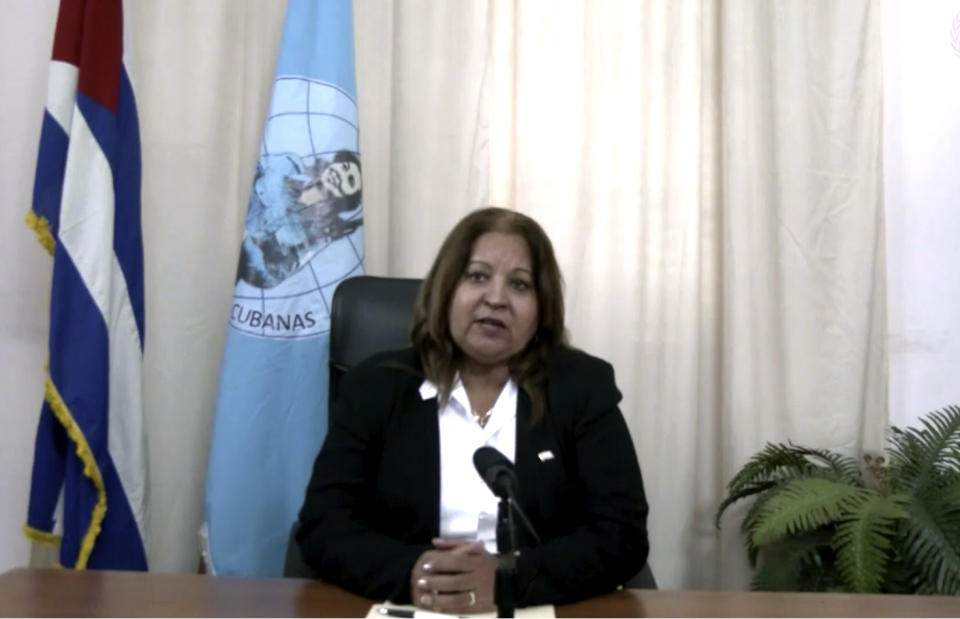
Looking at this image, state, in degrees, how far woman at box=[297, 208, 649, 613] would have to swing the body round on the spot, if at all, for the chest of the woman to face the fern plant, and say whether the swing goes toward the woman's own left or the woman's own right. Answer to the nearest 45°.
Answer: approximately 135° to the woman's own left

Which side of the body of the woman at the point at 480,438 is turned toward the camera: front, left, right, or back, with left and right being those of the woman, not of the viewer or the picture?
front

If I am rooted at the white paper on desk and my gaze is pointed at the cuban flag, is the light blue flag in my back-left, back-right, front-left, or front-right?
front-right

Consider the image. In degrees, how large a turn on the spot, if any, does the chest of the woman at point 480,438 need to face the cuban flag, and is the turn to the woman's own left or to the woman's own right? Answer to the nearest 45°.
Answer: approximately 135° to the woman's own right

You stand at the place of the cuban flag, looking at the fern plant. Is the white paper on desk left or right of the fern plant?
right

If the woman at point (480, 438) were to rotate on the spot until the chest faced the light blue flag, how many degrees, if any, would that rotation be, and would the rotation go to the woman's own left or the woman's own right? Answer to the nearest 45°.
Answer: approximately 135° to the woman's own right
